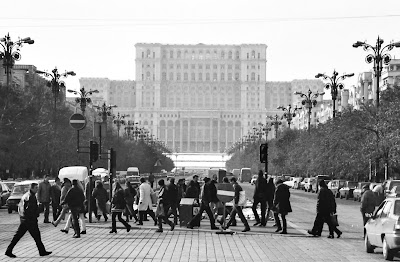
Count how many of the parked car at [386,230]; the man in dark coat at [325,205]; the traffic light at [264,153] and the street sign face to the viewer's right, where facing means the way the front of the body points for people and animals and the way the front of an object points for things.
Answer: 0

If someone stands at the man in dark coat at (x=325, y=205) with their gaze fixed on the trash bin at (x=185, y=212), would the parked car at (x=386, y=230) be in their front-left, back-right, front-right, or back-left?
back-left

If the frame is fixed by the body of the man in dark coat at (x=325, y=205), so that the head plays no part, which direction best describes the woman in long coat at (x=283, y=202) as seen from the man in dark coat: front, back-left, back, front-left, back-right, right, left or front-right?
front-right

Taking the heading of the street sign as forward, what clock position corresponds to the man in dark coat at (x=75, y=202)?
The man in dark coat is roughly at 12 o'clock from the street sign.

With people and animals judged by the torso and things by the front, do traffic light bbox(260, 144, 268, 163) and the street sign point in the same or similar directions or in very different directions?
same or similar directions

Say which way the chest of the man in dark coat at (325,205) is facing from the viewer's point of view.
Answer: to the viewer's left

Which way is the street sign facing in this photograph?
toward the camera

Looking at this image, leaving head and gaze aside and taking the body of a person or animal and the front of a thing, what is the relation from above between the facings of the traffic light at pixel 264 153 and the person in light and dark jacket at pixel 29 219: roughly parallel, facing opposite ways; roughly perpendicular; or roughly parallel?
roughly perpendicular

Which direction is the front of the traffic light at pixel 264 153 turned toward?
toward the camera
